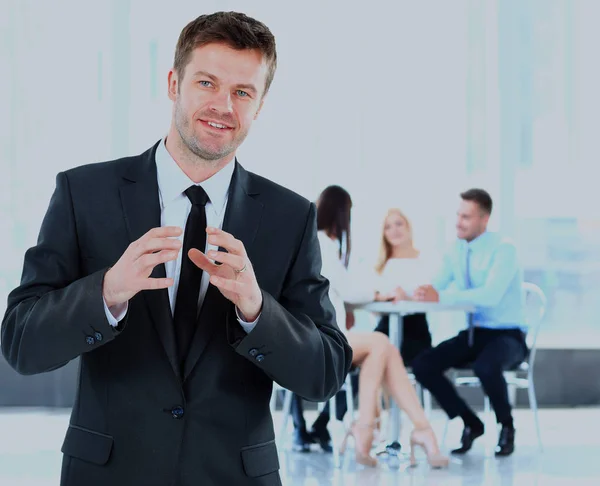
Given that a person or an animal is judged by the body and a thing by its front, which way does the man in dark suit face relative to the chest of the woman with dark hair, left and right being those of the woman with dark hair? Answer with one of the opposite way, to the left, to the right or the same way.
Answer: to the right

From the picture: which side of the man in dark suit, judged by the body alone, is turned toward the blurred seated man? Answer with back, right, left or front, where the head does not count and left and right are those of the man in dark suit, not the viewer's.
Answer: back

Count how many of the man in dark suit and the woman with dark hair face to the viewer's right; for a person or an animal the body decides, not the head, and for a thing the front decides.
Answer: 1

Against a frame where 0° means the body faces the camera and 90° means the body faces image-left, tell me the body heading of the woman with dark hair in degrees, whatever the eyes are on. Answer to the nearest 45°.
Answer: approximately 270°

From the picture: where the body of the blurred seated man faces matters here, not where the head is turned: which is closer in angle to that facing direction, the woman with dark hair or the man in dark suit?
the woman with dark hair

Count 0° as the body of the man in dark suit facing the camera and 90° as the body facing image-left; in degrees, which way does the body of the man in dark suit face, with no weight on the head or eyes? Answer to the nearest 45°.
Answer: approximately 0°

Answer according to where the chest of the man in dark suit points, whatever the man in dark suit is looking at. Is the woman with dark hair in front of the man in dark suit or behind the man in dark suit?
behind

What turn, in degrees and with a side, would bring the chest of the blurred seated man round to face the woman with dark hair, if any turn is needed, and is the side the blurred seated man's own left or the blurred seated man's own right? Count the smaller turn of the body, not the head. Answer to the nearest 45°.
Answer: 0° — they already face them

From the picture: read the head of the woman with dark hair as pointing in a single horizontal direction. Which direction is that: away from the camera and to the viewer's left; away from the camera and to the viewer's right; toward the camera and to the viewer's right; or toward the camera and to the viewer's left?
away from the camera and to the viewer's right

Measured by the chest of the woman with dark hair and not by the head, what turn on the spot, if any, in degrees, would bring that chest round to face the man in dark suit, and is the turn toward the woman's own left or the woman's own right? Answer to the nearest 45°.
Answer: approximately 90° to the woman's own right

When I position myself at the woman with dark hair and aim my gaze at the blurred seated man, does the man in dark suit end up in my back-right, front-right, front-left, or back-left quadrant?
back-right

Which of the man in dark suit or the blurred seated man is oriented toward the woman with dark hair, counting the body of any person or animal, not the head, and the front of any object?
the blurred seated man
